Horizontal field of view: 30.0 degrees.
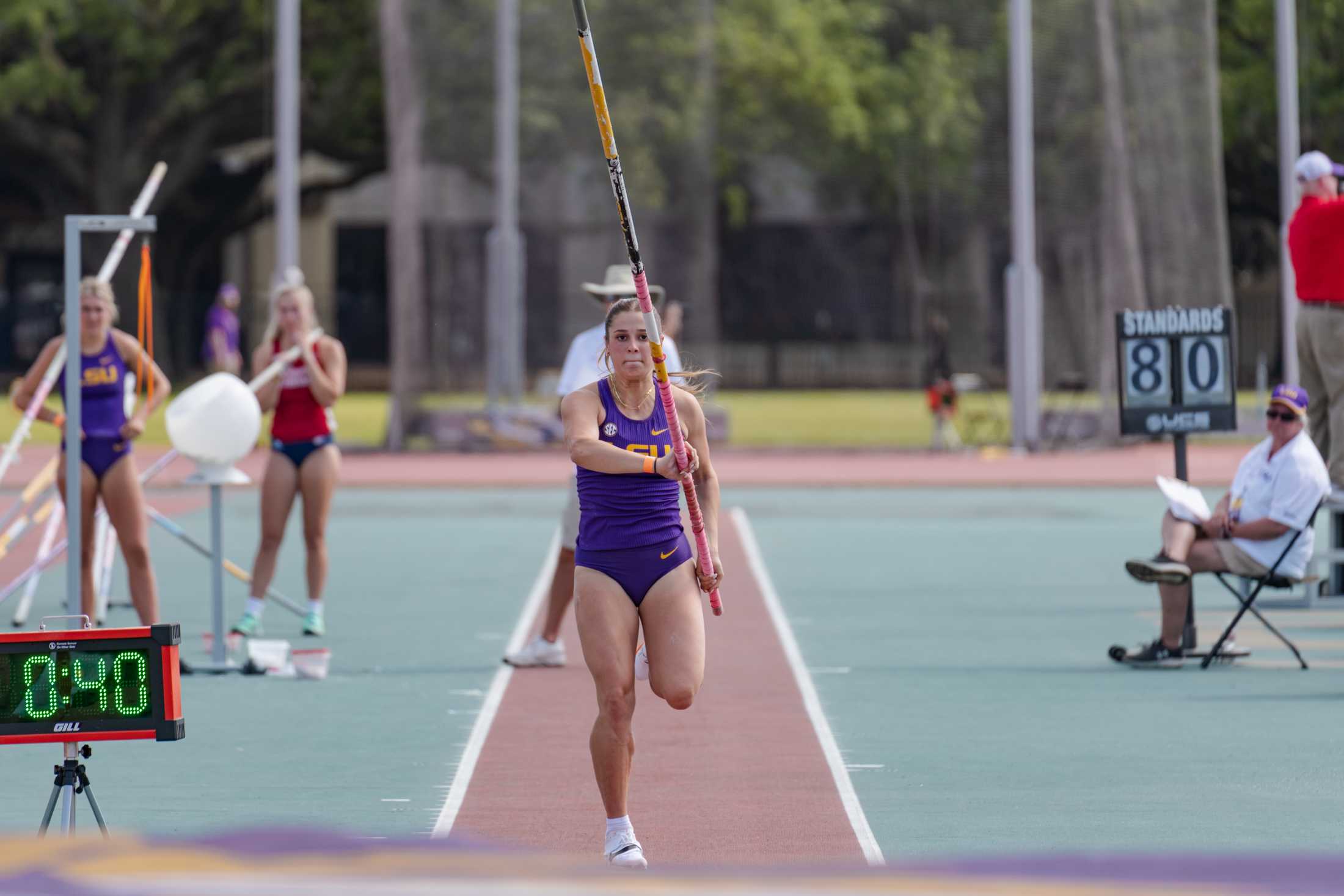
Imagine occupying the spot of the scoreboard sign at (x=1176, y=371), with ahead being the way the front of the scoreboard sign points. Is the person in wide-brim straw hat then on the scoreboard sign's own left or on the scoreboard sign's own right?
on the scoreboard sign's own right

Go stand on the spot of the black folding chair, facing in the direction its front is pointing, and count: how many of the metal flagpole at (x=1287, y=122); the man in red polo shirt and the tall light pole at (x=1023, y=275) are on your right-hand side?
3

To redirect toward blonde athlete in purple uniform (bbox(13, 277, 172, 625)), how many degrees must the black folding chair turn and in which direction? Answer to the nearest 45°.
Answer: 0° — it already faces them

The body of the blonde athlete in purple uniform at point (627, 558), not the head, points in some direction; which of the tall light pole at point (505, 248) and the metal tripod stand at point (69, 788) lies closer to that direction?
the metal tripod stand

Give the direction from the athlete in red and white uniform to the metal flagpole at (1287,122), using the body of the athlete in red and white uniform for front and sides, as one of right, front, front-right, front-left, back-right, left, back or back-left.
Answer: back-left

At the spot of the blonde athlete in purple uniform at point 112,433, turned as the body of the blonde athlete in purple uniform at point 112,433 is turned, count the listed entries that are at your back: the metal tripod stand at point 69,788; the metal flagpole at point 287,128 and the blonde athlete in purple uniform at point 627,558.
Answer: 1

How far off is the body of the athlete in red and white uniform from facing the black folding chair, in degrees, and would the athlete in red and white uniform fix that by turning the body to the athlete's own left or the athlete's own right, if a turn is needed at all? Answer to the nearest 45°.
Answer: approximately 90° to the athlete's own left

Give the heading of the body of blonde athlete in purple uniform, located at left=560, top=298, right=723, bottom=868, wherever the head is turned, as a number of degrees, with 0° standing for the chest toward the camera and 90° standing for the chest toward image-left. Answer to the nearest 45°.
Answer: approximately 0°

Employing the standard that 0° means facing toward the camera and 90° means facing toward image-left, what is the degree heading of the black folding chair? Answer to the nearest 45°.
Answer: approximately 90°

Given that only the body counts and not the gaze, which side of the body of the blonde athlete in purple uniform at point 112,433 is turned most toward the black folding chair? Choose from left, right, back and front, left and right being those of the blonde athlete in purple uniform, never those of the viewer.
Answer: left

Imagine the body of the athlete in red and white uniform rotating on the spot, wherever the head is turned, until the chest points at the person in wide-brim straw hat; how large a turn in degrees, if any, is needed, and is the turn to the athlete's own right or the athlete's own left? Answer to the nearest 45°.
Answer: approximately 45° to the athlete's own left

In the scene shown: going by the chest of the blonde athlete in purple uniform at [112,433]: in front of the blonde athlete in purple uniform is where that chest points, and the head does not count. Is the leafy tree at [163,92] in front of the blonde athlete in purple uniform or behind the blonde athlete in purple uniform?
behind

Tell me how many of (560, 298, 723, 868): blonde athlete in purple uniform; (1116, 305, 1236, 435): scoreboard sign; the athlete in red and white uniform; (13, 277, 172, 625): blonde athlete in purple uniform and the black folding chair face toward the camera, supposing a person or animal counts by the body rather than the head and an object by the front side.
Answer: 4
